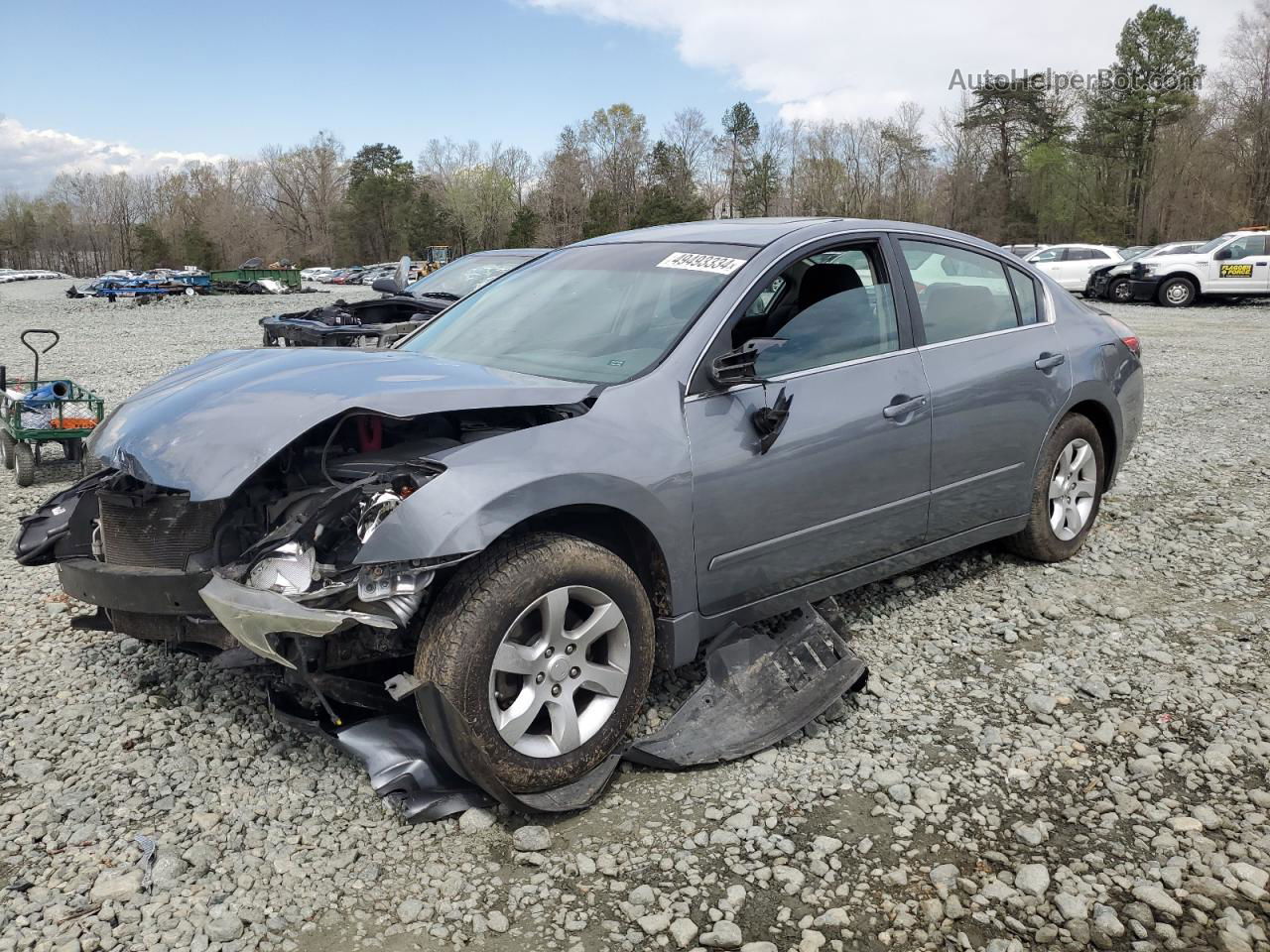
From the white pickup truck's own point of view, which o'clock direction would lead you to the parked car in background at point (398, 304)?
The parked car in background is roughly at 10 o'clock from the white pickup truck.

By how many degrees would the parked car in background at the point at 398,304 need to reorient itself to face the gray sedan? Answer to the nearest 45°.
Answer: approximately 45° to its left

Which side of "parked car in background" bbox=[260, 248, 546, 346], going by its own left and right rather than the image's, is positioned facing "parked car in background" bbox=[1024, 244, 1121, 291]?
back

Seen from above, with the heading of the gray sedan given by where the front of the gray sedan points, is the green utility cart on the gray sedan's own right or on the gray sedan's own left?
on the gray sedan's own right

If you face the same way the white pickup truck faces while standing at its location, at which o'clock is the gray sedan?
The gray sedan is roughly at 9 o'clock from the white pickup truck.

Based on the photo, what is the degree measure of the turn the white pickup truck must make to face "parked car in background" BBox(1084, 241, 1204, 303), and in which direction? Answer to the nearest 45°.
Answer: approximately 45° to its right

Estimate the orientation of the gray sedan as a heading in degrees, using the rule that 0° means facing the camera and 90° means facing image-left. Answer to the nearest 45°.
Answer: approximately 45°

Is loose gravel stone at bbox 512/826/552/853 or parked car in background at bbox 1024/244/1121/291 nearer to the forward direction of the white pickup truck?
the parked car in background

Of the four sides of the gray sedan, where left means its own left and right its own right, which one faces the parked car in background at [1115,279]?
back

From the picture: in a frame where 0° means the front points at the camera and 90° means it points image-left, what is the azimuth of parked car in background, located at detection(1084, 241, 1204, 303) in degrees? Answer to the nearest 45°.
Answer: approximately 45°

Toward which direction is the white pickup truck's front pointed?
to the viewer's left

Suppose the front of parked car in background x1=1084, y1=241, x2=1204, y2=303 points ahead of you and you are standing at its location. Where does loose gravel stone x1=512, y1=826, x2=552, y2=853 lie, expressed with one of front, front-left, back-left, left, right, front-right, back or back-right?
front-left

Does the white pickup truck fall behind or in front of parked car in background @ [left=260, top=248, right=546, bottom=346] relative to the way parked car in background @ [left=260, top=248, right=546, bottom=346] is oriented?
behind
